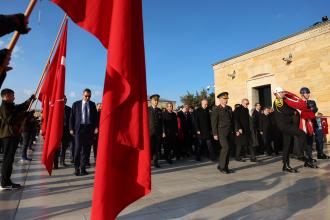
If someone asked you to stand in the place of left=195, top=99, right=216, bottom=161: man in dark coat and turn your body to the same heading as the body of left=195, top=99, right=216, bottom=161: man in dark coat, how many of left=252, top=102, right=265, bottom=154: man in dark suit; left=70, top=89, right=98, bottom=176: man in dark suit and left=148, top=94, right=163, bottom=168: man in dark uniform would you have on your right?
2

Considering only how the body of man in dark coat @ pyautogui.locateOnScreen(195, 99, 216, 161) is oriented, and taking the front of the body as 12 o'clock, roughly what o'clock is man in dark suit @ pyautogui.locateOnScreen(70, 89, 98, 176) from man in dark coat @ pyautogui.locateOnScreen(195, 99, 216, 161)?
man in dark suit @ pyautogui.locateOnScreen(70, 89, 98, 176) is roughly at 3 o'clock from man in dark coat @ pyautogui.locateOnScreen(195, 99, 216, 161).

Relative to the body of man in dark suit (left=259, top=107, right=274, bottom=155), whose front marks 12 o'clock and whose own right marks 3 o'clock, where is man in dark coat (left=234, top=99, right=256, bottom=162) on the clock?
man in dark coat (left=234, top=99, right=256, bottom=162) is roughly at 2 o'clock from man in dark suit (left=259, top=107, right=274, bottom=155).

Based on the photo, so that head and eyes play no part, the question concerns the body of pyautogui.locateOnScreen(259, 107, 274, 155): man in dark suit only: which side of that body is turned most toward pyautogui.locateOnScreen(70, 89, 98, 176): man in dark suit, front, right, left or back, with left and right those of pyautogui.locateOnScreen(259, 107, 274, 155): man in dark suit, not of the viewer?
right

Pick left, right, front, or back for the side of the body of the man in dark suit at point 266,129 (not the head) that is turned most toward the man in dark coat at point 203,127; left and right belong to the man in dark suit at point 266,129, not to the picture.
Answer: right

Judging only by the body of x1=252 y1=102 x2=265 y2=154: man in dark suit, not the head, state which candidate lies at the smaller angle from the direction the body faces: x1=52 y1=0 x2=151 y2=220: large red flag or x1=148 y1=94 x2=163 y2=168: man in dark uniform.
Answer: the large red flag

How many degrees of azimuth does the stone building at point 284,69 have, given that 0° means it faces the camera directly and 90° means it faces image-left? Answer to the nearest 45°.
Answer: approximately 45°

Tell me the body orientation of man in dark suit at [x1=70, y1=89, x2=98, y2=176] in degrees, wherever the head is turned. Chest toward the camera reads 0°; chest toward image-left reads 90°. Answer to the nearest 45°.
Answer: approximately 0°

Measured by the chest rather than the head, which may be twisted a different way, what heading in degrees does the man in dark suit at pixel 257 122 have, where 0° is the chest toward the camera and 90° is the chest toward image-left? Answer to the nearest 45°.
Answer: approximately 315°
